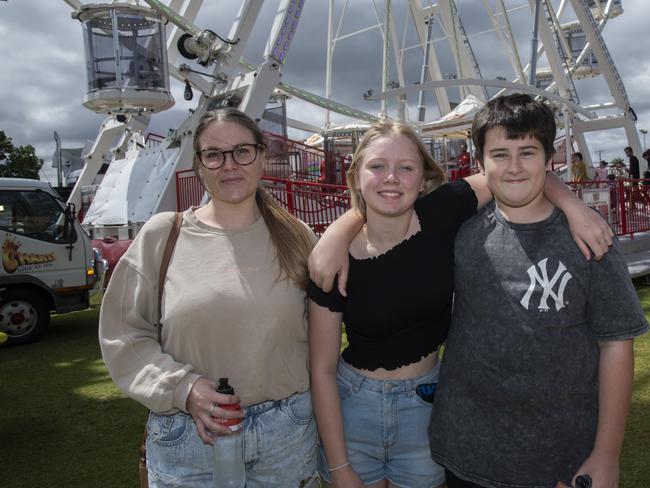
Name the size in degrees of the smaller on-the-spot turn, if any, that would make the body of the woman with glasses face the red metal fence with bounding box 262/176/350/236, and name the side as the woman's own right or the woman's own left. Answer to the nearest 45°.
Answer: approximately 180°

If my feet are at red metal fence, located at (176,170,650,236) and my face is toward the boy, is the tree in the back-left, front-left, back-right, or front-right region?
back-right

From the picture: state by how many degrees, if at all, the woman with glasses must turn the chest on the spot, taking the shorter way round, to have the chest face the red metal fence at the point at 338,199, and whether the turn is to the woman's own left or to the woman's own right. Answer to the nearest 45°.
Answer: approximately 180°

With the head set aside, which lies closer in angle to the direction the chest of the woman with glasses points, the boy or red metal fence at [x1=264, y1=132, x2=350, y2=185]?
the boy

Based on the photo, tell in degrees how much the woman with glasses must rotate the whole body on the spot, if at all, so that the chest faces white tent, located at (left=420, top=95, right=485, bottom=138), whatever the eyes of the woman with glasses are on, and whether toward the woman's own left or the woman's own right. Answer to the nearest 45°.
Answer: approximately 135° to the woman's own left

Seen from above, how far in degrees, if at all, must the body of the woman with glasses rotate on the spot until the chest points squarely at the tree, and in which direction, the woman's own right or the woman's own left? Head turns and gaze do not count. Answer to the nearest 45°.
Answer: approximately 180°

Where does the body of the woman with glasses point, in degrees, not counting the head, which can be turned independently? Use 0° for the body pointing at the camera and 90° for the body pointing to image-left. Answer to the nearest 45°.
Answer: approximately 0°

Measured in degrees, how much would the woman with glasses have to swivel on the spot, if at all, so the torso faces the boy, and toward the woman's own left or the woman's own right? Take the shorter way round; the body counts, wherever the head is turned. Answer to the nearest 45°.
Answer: approximately 90° to the woman's own left

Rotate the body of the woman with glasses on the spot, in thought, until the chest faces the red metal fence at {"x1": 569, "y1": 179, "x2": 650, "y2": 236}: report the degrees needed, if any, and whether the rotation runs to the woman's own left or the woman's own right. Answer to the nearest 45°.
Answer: approximately 135° to the woman's own left
